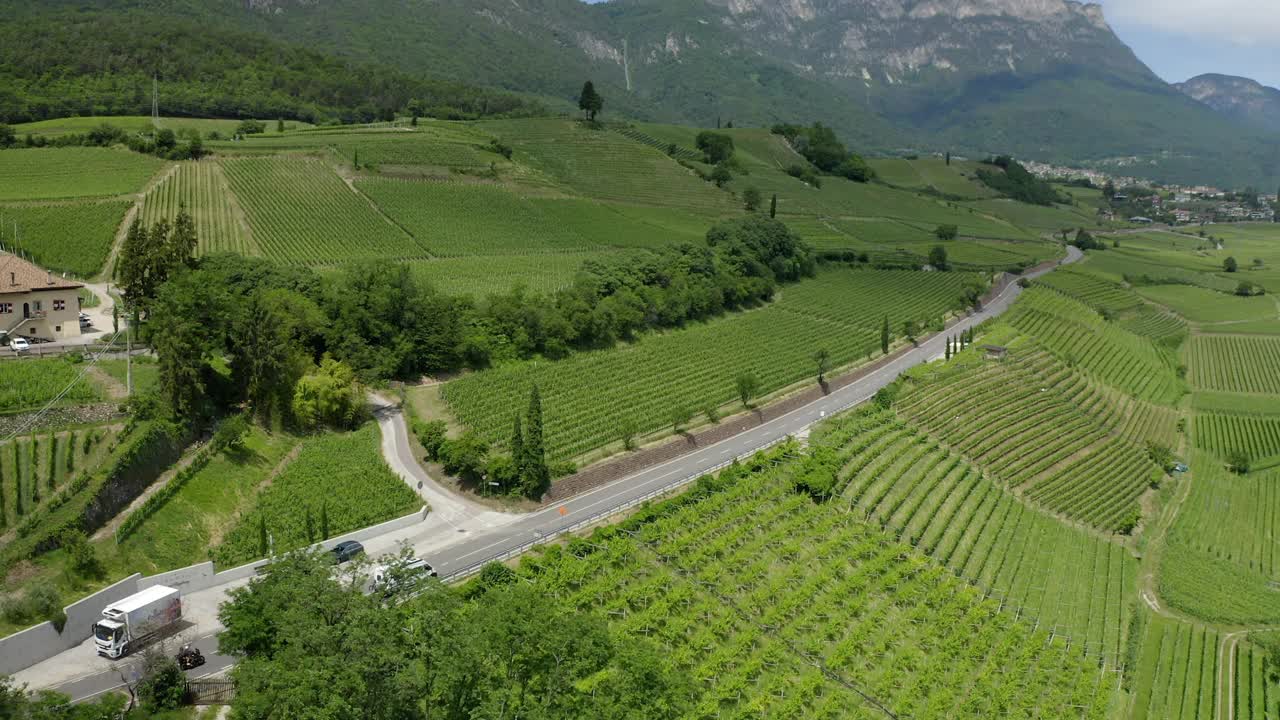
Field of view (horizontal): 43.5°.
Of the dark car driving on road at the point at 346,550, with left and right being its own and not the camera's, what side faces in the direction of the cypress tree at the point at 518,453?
back

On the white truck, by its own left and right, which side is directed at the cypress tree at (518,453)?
back

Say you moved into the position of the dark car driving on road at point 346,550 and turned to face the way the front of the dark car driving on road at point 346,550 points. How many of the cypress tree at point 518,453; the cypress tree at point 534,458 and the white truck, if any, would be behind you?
2

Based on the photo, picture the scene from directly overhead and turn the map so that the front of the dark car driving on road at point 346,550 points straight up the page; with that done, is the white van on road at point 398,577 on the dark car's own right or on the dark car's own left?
on the dark car's own left

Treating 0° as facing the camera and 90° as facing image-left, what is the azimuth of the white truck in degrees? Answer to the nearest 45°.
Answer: approximately 45°

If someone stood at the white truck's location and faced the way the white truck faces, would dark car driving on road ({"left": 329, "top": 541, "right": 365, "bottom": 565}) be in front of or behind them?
behind

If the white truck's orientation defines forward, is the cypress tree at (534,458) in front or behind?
behind

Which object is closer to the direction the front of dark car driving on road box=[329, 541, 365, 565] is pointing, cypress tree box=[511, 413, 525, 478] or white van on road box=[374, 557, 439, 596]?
the white van on road

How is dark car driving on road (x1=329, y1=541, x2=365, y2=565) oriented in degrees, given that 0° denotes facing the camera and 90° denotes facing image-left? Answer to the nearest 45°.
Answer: approximately 45°
